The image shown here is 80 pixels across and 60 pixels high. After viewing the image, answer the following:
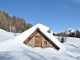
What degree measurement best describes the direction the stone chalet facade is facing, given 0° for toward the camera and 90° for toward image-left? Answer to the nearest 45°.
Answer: approximately 0°
